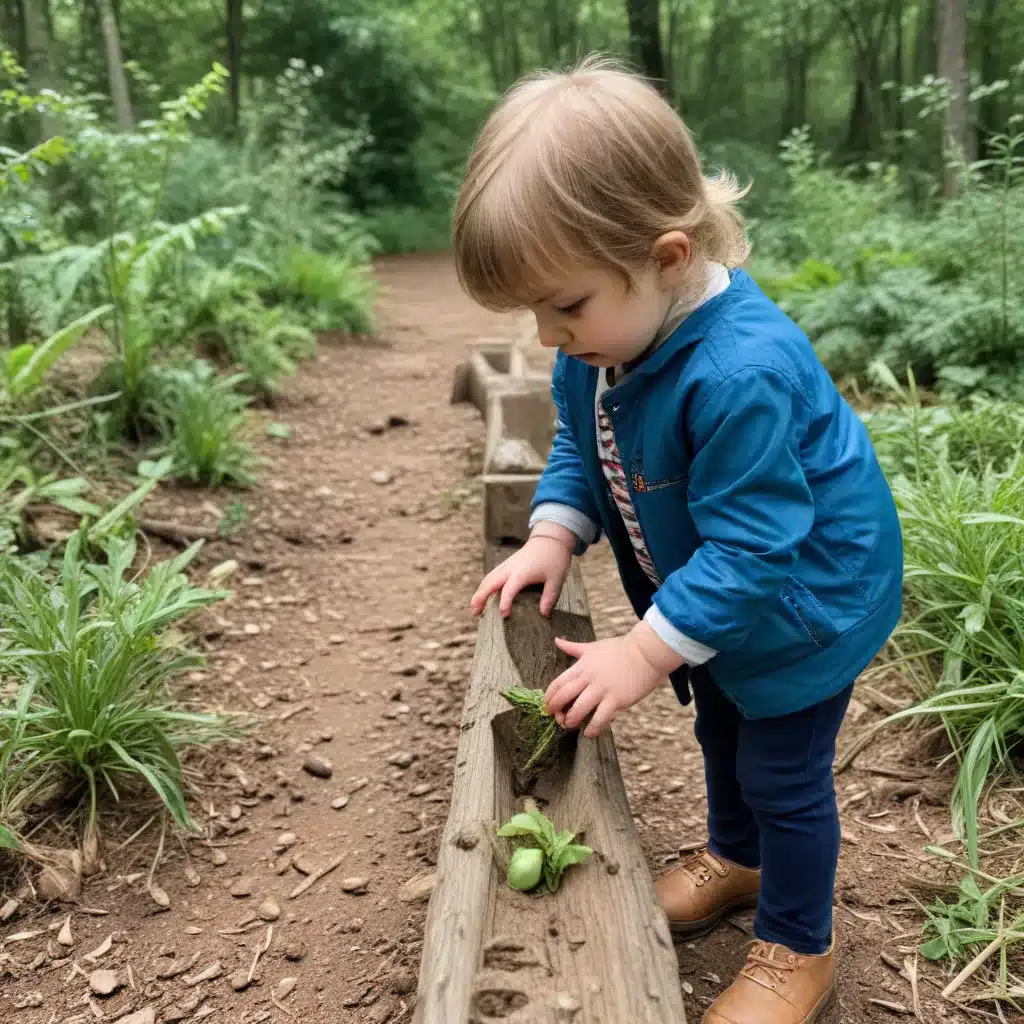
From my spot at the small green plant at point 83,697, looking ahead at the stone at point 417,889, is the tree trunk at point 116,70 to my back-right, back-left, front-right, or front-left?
back-left

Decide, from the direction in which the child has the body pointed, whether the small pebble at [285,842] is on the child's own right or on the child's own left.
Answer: on the child's own right

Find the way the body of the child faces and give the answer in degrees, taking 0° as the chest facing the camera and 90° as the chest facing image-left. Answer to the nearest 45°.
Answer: approximately 45°

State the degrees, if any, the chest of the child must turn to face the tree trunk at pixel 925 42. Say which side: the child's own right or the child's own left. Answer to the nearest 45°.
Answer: approximately 135° to the child's own right

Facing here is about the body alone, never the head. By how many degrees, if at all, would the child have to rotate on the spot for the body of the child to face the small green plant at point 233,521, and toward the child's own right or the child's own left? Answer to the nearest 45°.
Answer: approximately 90° to the child's own right

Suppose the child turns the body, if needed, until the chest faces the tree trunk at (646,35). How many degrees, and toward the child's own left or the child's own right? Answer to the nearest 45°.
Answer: approximately 135° to the child's own right

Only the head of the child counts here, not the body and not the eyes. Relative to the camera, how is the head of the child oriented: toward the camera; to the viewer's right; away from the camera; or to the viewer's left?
to the viewer's left
